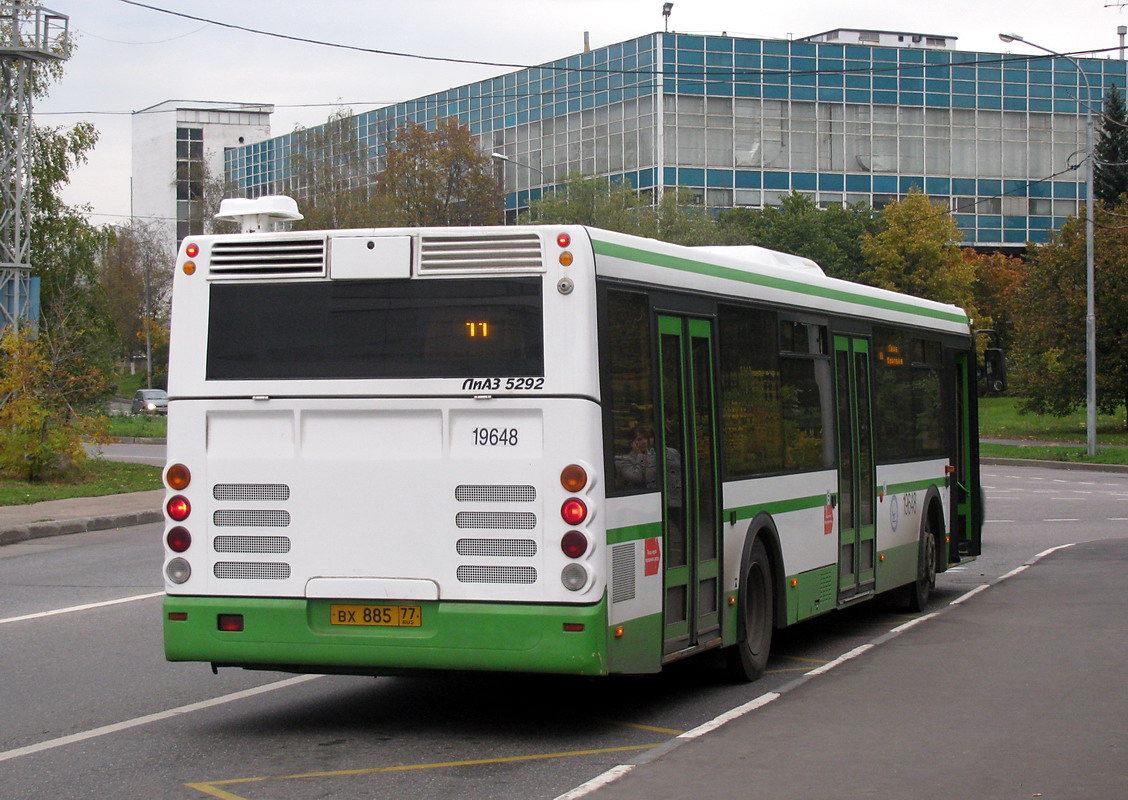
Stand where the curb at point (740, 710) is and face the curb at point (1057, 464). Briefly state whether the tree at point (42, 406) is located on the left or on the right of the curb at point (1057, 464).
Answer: left

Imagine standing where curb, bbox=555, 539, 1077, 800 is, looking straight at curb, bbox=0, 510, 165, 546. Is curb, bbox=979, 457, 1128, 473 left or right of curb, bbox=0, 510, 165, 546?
right

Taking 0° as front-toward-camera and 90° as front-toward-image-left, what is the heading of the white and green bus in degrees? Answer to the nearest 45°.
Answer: approximately 225°

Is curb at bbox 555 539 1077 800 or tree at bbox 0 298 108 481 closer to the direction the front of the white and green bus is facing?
the curb

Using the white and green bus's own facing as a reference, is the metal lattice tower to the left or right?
on its left

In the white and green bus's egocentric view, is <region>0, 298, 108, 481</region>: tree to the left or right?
on its left

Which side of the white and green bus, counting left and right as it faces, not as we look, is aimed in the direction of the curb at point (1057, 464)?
front

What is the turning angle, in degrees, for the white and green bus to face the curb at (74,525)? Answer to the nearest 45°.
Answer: approximately 90° to its left
